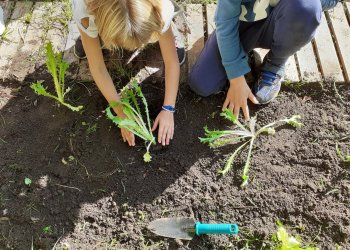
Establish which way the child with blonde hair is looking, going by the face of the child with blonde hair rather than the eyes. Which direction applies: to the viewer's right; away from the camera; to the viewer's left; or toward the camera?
toward the camera

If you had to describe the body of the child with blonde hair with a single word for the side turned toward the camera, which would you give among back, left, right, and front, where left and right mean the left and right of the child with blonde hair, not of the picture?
front

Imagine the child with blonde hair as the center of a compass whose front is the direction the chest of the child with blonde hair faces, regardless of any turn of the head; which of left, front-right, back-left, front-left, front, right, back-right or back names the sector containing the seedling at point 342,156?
left

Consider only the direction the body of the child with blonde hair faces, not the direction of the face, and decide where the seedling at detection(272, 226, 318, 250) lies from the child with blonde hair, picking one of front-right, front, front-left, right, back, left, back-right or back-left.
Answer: front-left

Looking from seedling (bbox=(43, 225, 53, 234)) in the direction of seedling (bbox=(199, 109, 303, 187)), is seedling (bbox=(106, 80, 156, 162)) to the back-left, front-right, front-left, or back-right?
front-left
